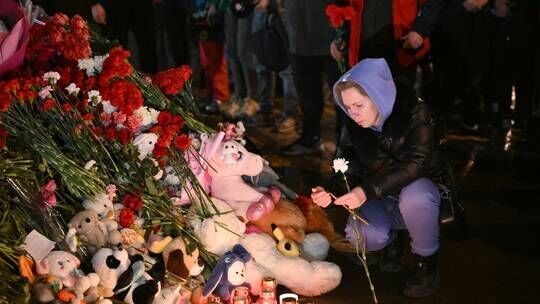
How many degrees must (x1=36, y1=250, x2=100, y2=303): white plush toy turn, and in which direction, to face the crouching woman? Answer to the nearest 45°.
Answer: approximately 90° to its left

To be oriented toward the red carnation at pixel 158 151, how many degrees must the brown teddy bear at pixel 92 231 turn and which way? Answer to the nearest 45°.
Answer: approximately 135° to its left

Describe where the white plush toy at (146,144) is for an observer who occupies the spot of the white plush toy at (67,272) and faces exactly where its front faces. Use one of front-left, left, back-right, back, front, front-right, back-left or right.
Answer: back-left

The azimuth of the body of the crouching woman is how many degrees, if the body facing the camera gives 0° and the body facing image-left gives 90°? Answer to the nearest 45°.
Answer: approximately 45°

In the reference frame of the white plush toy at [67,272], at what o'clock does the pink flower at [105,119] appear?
The pink flower is roughly at 7 o'clock from the white plush toy.

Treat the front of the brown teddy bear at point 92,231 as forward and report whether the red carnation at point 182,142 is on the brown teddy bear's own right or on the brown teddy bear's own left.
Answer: on the brown teddy bear's own left

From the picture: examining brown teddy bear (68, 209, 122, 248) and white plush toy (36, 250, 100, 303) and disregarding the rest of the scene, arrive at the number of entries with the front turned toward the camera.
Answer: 2

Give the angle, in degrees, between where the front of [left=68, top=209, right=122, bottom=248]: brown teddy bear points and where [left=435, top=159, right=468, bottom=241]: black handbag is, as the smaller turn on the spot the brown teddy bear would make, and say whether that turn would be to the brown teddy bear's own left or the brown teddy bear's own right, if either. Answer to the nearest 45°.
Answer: approximately 90° to the brown teddy bear's own left
